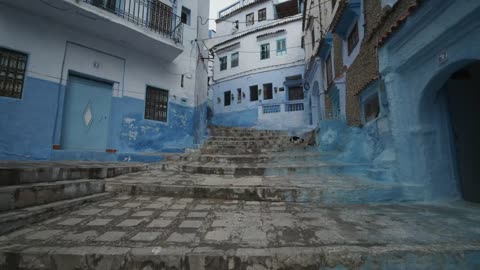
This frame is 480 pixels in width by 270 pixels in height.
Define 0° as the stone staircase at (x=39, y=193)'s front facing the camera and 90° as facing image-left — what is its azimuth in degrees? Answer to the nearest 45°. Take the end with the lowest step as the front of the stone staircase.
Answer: approximately 315°

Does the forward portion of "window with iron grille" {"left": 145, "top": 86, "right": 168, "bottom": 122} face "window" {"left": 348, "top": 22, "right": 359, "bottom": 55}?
no

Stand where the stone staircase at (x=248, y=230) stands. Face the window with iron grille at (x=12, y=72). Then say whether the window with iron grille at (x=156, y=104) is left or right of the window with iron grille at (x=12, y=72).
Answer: right

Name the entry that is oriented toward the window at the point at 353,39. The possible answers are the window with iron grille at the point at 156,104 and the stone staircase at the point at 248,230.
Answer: the window with iron grille

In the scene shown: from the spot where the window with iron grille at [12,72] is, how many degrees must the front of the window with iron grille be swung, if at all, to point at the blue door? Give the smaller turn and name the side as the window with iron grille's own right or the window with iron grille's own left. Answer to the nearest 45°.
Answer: approximately 45° to the window with iron grille's own left

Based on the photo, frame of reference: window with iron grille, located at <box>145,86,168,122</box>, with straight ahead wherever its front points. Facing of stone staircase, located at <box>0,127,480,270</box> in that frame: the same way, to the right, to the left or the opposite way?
to the right

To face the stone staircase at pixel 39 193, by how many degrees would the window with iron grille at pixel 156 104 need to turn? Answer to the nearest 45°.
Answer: approximately 45° to its right

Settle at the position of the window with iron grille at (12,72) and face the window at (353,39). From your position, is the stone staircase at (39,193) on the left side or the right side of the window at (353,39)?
right
